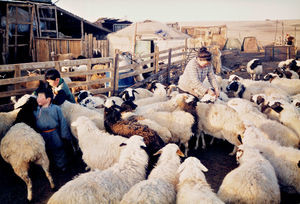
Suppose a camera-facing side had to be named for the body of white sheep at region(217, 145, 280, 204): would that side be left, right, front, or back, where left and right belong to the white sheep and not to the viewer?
back

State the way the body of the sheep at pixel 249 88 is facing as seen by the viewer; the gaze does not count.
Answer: to the viewer's left

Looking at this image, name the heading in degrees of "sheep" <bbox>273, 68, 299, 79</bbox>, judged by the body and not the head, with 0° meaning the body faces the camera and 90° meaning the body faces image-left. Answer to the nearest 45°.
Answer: approximately 90°

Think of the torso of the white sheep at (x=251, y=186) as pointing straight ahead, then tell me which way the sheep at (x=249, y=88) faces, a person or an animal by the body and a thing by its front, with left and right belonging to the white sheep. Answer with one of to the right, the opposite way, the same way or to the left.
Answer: to the left

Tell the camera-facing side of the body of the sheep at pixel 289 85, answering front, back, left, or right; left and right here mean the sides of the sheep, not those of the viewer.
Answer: left

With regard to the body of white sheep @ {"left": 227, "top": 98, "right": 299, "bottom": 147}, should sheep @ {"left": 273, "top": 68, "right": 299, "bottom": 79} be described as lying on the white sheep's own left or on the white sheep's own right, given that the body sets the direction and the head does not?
on the white sheep's own right

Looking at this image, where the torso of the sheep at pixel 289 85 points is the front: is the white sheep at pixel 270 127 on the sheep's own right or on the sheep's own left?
on the sheep's own left

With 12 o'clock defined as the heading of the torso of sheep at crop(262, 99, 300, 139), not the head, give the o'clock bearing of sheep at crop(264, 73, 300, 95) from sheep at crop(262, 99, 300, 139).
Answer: sheep at crop(264, 73, 300, 95) is roughly at 3 o'clock from sheep at crop(262, 99, 300, 139).

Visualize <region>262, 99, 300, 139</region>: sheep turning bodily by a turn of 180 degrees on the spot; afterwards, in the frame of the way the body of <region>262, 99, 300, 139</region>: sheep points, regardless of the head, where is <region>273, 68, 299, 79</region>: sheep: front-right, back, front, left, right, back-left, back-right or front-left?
left

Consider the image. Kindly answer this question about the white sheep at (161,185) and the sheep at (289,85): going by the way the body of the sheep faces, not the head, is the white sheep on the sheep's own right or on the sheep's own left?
on the sheep's own left
